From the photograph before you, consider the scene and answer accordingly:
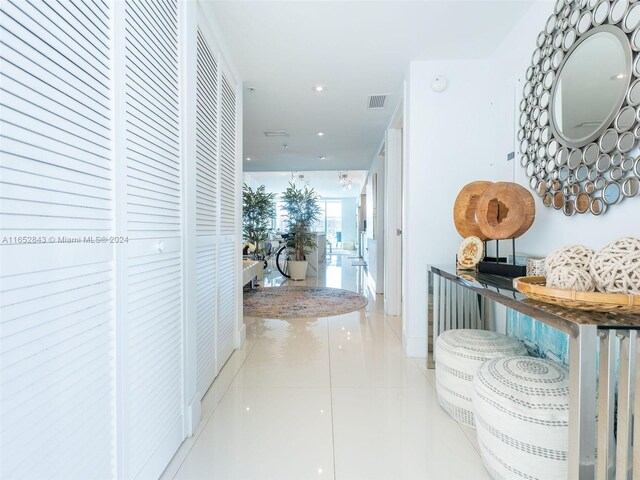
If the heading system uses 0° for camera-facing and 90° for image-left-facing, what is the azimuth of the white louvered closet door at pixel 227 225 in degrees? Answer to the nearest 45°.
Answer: approximately 270°

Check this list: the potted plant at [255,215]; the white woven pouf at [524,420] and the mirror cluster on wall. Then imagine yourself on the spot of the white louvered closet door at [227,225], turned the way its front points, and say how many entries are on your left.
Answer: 1

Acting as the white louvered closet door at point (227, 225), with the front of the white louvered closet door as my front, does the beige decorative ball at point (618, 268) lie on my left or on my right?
on my right

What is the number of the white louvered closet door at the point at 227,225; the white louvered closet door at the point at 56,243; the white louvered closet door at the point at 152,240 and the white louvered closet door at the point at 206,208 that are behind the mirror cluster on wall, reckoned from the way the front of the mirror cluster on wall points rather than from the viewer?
0

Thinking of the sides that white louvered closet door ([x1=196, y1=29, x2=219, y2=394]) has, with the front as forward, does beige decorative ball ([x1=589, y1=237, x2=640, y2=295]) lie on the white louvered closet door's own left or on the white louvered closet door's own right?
on the white louvered closet door's own right

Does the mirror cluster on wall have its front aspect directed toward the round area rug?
no

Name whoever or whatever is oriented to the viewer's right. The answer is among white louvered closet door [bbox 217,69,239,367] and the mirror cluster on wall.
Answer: the white louvered closet door

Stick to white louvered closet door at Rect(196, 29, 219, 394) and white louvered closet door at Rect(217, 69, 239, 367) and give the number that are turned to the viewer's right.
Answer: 2

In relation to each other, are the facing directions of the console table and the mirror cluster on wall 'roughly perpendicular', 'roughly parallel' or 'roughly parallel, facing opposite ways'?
roughly parallel

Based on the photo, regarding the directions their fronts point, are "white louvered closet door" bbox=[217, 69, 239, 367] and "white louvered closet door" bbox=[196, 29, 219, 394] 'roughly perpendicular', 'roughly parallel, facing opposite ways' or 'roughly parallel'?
roughly parallel

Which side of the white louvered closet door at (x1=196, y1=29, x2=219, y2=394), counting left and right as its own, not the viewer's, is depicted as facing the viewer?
right

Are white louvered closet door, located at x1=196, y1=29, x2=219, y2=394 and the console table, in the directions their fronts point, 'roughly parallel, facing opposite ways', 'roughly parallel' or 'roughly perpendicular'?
roughly parallel, facing opposite ways

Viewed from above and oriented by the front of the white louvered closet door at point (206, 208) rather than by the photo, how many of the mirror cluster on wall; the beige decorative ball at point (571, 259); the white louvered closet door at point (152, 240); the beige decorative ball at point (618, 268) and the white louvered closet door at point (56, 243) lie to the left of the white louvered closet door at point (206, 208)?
0

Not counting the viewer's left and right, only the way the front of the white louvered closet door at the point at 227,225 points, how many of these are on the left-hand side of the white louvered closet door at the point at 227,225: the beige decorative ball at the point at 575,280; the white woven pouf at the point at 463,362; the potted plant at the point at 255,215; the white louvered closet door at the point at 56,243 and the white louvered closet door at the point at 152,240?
1

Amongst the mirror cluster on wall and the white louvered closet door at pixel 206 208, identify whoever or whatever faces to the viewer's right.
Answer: the white louvered closet door

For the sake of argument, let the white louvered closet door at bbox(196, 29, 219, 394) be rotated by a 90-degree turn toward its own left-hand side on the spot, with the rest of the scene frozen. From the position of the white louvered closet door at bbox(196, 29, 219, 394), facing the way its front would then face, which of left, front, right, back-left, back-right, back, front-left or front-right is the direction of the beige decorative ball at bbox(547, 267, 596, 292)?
back-right

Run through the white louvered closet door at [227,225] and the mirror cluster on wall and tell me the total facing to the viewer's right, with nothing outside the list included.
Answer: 1

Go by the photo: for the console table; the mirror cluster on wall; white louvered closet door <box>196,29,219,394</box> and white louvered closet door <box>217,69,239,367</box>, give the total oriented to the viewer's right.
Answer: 2

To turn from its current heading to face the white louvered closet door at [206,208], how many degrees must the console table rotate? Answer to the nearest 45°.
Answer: approximately 45° to its right

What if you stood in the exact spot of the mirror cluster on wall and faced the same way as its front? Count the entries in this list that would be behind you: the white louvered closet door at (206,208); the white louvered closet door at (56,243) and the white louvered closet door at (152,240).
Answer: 0

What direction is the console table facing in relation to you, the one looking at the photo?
facing the viewer and to the left of the viewer

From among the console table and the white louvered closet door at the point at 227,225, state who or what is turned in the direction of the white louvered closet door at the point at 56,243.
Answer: the console table

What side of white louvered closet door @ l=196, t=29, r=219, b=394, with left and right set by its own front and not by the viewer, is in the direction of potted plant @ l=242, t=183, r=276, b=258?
left
